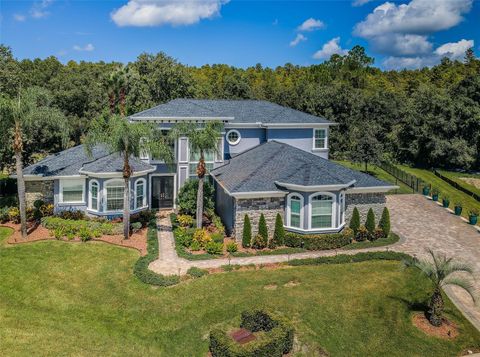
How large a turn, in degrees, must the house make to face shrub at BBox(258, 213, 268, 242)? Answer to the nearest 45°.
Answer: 0° — it already faces it

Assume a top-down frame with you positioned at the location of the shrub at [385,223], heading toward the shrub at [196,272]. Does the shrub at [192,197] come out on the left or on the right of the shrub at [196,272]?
right

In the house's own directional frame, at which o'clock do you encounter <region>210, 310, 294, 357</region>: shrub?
The shrub is roughly at 12 o'clock from the house.

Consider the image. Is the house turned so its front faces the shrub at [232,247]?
yes

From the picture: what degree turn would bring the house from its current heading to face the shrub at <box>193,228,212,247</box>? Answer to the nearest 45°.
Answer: approximately 45° to its right

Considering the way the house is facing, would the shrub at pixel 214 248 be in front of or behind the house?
in front

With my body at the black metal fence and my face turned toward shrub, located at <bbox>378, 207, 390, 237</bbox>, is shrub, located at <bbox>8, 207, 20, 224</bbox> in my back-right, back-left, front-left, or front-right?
front-right

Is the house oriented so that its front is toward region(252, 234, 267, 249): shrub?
yes

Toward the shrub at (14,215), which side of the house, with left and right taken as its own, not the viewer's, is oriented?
right

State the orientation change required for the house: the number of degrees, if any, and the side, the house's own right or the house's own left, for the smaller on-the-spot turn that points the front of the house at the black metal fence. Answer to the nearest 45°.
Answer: approximately 135° to the house's own left

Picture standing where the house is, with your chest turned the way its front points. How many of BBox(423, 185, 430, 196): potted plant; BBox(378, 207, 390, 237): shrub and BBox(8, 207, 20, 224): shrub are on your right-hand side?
1

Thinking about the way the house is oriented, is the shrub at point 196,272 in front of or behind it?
in front

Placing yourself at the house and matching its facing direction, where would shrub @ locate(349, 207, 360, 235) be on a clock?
The shrub is roughly at 10 o'clock from the house.

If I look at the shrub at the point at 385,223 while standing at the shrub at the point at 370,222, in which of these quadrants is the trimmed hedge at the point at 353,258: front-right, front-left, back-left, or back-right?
back-right

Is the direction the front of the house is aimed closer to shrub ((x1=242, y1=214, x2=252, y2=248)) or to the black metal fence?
the shrub

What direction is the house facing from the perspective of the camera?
toward the camera
